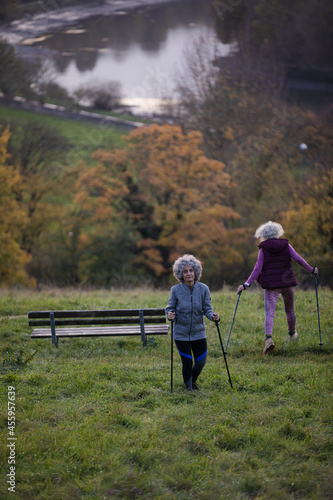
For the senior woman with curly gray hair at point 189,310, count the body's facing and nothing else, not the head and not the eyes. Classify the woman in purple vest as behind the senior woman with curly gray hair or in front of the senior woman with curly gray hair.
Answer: behind

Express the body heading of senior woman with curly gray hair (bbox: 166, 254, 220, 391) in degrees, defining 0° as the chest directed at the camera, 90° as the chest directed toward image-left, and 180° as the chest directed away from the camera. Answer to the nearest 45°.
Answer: approximately 0°

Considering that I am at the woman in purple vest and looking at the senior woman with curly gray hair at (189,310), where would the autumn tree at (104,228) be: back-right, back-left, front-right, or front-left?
back-right

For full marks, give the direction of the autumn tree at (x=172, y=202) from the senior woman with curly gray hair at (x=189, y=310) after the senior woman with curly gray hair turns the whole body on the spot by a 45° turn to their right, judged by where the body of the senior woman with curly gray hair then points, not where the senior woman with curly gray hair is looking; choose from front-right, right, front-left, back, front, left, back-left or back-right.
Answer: back-right

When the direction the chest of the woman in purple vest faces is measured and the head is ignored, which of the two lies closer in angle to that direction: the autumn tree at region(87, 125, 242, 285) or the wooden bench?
the autumn tree
